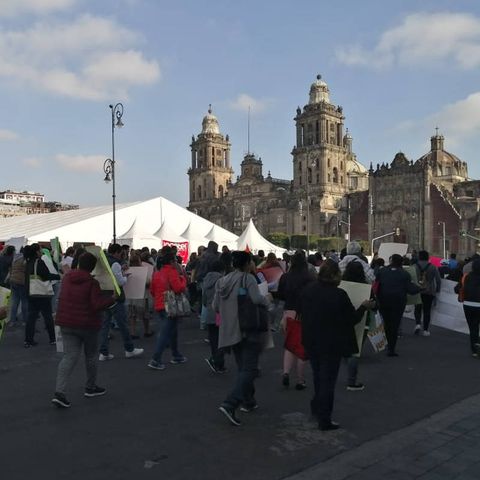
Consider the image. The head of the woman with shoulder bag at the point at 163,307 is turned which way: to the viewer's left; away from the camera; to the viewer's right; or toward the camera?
away from the camera

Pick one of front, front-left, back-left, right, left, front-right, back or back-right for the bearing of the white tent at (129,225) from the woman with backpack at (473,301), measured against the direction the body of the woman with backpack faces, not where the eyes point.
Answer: front-left

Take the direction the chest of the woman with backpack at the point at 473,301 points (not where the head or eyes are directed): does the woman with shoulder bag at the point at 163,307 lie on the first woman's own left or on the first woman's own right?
on the first woman's own left

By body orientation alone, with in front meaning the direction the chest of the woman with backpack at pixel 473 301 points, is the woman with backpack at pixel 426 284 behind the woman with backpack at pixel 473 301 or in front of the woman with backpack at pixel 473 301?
in front

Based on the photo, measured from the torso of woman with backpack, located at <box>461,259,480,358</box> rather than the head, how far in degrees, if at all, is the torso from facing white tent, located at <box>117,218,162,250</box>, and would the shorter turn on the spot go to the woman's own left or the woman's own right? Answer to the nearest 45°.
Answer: approximately 45° to the woman's own left

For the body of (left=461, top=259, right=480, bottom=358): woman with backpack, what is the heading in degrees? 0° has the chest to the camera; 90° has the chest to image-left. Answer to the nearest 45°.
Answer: approximately 180°
